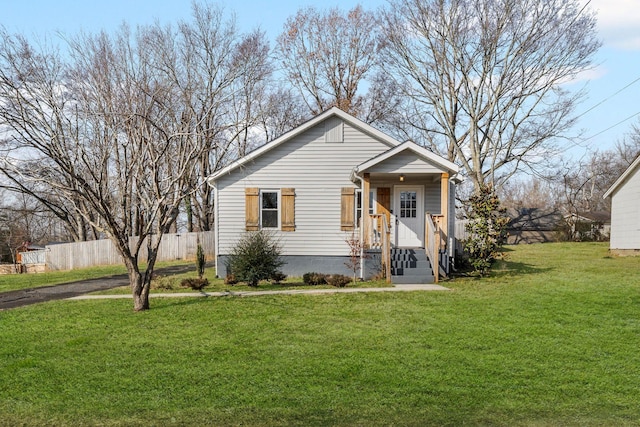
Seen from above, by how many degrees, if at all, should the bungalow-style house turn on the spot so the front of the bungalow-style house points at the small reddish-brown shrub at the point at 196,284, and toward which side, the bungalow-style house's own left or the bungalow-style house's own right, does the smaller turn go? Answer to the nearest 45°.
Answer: approximately 45° to the bungalow-style house's own right

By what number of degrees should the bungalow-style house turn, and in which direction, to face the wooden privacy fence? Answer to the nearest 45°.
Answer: approximately 135° to its right

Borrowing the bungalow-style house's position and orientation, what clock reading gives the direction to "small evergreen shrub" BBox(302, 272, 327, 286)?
The small evergreen shrub is roughly at 12 o'clock from the bungalow-style house.

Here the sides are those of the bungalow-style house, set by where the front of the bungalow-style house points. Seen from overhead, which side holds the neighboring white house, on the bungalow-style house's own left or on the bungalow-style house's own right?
on the bungalow-style house's own left

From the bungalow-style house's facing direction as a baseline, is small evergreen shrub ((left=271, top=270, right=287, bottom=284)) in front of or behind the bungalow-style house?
in front

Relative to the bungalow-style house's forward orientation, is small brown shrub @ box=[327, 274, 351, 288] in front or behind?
in front

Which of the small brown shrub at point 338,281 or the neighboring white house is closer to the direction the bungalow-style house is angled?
the small brown shrub

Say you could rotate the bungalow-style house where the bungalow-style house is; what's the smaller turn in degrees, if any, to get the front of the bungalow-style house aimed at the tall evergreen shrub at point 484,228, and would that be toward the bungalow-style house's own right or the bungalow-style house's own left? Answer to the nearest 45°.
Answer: approximately 45° to the bungalow-style house's own left

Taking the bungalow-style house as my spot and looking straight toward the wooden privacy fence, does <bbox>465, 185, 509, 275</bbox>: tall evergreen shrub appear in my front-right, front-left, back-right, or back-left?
back-right

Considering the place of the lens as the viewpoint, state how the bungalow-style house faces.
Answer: facing the viewer
